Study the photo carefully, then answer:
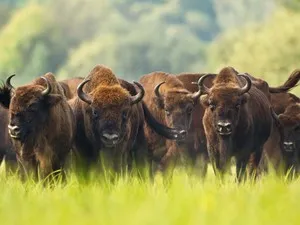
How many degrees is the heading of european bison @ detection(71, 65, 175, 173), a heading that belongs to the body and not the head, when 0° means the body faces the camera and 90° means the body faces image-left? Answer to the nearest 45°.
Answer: approximately 0°

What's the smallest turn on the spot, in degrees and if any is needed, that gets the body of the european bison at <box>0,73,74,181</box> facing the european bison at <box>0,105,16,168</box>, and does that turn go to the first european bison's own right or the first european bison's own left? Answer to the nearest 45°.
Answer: approximately 135° to the first european bison's own right

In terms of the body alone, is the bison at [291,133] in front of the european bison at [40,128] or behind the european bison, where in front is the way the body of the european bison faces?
behind

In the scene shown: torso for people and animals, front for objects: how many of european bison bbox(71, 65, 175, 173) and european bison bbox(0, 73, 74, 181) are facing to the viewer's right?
0

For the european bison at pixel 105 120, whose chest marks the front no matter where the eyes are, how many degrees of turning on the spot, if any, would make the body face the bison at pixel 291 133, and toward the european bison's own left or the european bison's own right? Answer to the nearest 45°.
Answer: approximately 135° to the european bison's own left

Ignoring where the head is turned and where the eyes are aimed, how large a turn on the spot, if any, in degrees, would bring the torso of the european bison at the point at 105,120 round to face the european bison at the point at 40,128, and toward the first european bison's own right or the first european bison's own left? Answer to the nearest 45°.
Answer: approximately 45° to the first european bison's own right
